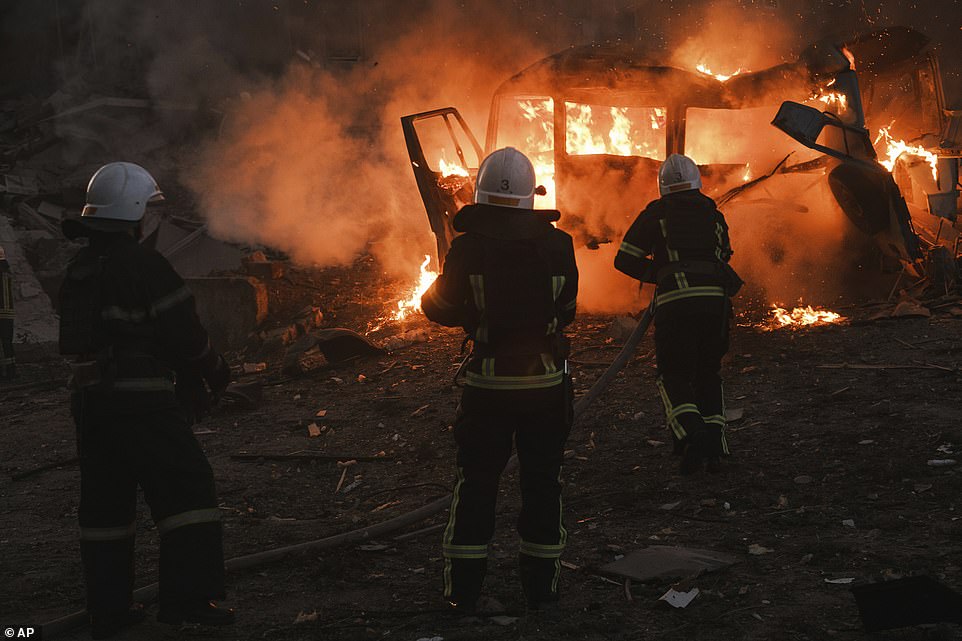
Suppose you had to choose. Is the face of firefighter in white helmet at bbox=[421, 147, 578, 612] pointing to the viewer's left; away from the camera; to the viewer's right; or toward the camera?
away from the camera

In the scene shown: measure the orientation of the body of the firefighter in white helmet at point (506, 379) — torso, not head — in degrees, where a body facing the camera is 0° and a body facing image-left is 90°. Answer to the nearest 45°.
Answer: approximately 180°

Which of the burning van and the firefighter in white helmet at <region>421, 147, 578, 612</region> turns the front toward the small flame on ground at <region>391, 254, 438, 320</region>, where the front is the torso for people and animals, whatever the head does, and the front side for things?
the firefighter in white helmet

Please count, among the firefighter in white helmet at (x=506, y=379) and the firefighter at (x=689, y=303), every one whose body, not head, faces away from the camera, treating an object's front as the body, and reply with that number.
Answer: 2

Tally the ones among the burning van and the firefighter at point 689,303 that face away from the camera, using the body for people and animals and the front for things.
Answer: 1

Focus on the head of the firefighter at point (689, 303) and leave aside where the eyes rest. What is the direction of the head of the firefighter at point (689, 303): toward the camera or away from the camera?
away from the camera

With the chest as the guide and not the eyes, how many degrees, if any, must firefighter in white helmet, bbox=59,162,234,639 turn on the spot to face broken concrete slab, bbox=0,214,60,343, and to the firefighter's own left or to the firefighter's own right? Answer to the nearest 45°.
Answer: approximately 45° to the firefighter's own left

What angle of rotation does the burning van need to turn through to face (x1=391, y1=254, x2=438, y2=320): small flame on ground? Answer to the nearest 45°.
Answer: approximately 135° to its right

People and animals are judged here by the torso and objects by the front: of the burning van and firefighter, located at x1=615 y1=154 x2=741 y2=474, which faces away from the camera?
the firefighter

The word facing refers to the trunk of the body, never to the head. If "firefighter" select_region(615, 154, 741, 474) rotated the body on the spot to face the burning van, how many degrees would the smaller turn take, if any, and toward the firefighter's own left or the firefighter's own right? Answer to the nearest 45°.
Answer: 0° — they already face it

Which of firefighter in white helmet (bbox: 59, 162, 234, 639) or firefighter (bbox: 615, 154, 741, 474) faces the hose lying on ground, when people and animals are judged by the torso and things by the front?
the firefighter in white helmet

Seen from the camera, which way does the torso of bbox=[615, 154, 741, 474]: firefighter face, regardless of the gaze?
away from the camera
